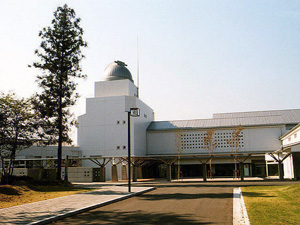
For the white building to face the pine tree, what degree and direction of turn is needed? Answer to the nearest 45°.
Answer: approximately 45° to its right

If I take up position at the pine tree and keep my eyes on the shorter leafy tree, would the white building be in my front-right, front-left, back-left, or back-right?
back-right

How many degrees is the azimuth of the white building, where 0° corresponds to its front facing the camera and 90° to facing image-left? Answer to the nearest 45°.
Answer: approximately 0°

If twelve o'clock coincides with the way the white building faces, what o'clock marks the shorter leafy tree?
The shorter leafy tree is roughly at 1 o'clock from the white building.
